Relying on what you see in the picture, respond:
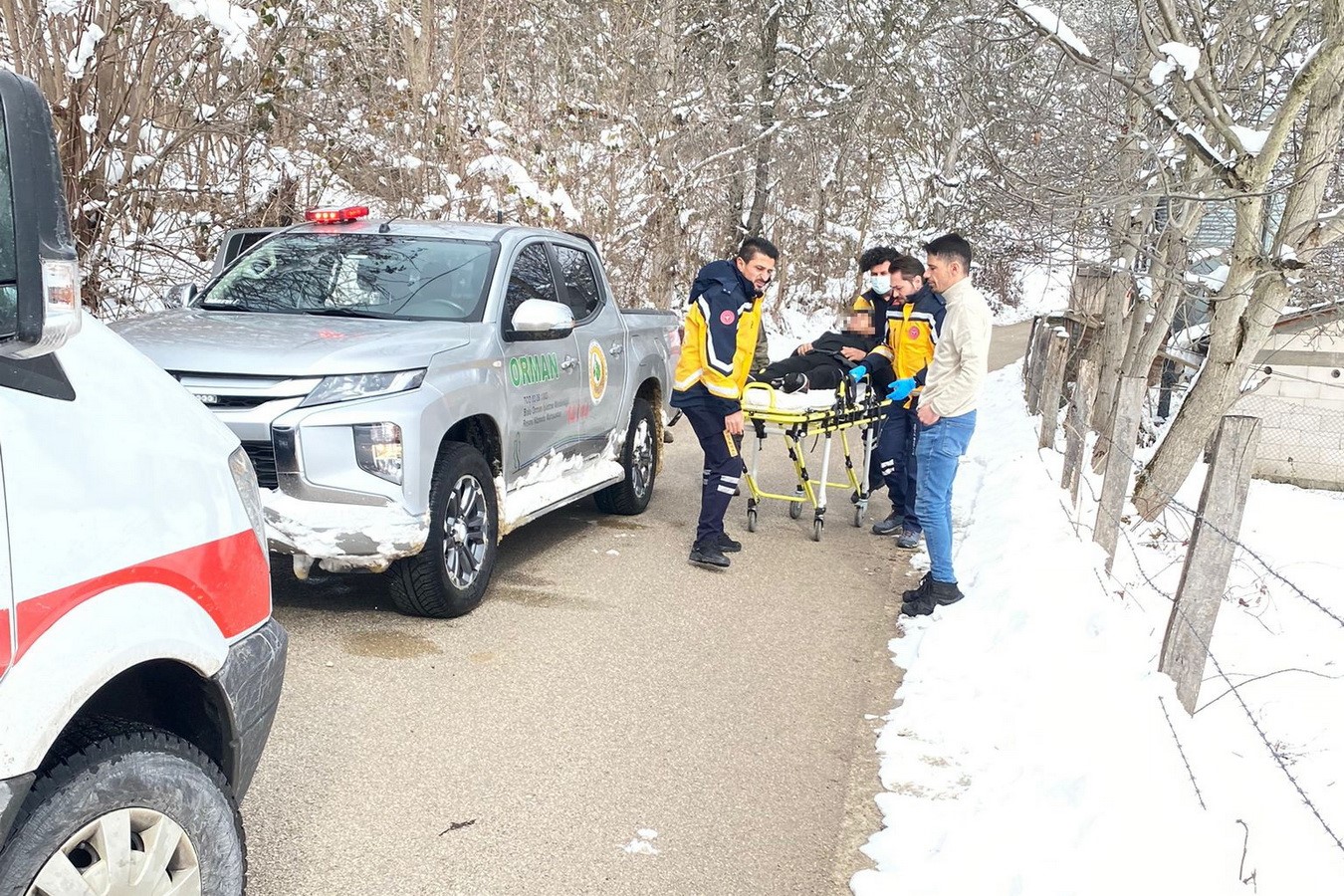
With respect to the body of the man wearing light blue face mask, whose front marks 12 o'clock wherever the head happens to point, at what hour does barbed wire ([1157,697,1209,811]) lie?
The barbed wire is roughly at 10 o'clock from the man wearing light blue face mask.

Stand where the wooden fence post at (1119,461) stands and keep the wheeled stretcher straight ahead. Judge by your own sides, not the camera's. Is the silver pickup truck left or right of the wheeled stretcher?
left

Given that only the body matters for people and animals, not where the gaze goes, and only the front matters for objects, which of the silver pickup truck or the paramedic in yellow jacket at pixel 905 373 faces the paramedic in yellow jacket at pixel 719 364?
the paramedic in yellow jacket at pixel 905 373

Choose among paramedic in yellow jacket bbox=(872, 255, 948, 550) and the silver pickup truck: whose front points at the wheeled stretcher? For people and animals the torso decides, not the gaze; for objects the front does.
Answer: the paramedic in yellow jacket

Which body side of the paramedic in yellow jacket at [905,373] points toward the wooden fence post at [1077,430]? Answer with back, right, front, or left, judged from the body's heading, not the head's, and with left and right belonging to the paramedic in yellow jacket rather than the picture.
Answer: back

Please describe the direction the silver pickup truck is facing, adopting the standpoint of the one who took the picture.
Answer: facing the viewer and to the left of the viewer

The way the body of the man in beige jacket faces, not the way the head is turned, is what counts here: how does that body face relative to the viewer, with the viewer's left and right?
facing to the left of the viewer

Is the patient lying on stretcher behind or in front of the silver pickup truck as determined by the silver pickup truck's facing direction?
behind

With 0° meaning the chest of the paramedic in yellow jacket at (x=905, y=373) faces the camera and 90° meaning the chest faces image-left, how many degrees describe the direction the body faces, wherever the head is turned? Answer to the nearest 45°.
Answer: approximately 45°

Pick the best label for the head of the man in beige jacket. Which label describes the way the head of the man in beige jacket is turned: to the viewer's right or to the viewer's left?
to the viewer's left

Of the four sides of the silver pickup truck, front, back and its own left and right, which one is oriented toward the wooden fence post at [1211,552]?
left
